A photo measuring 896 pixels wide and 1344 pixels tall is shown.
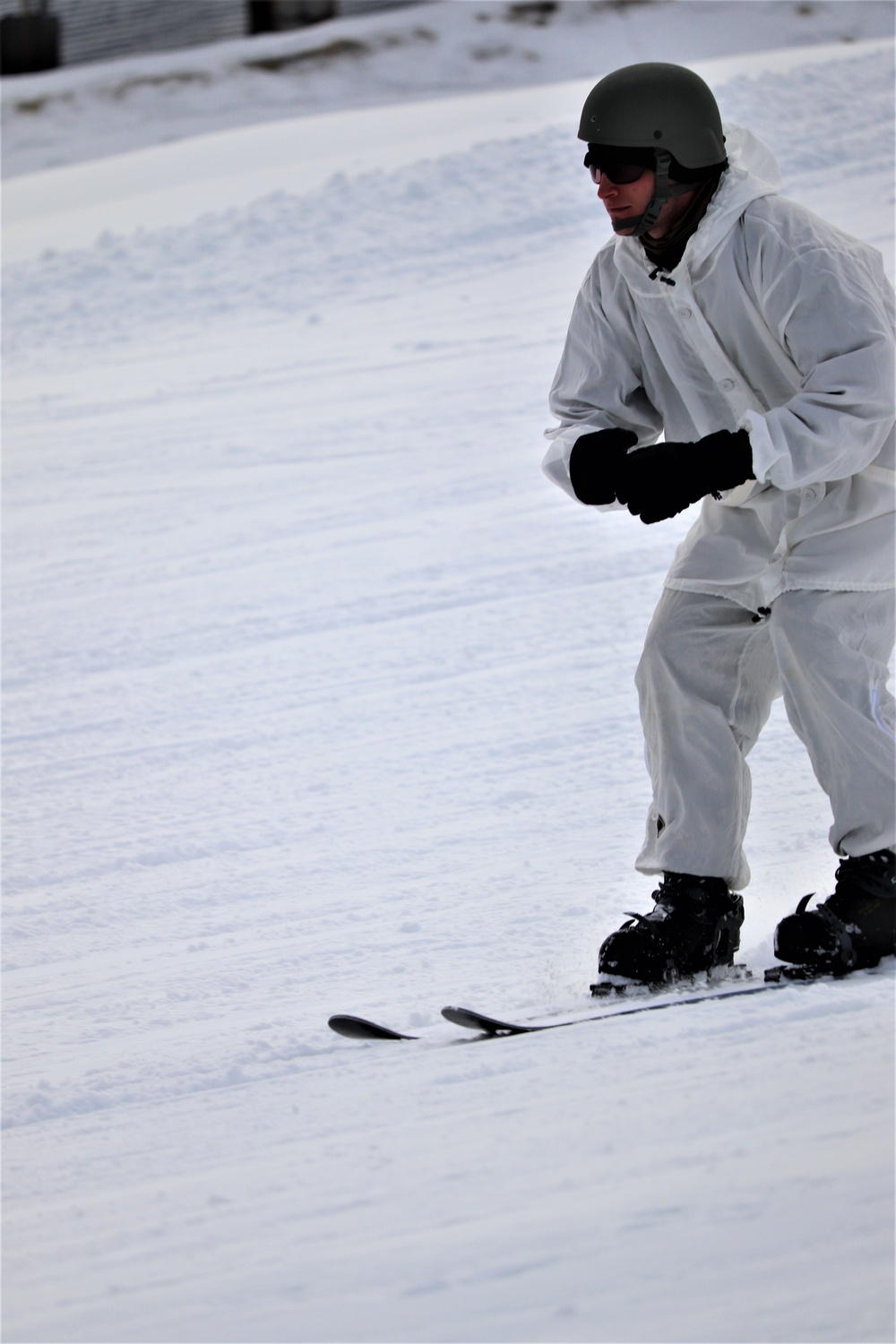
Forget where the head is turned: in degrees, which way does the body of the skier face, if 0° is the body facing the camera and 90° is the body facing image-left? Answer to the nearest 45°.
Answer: approximately 45°

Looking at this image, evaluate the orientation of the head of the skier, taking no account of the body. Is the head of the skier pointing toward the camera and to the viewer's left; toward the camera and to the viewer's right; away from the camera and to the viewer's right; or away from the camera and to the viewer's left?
toward the camera and to the viewer's left
